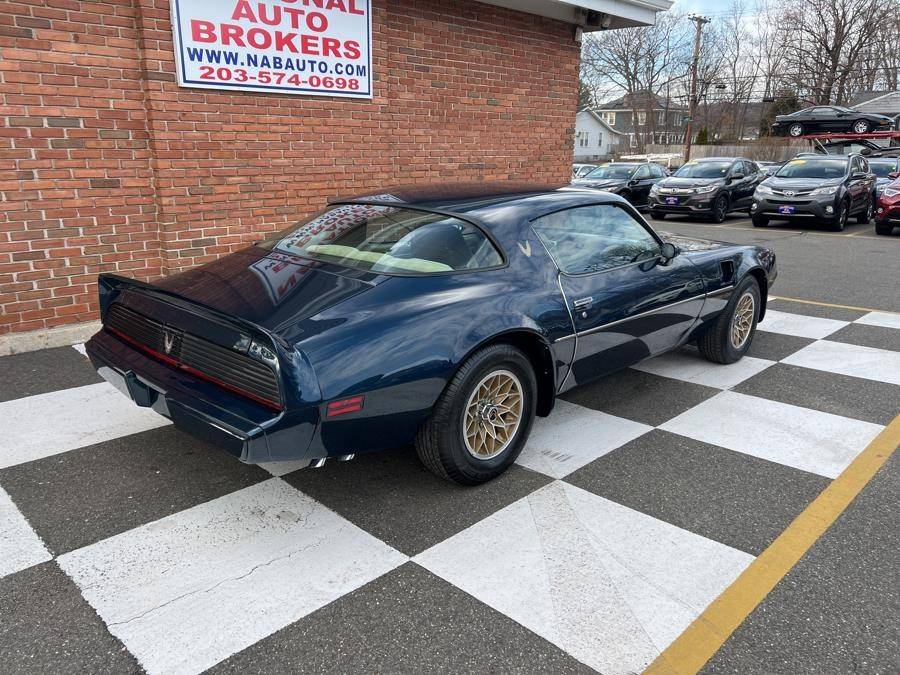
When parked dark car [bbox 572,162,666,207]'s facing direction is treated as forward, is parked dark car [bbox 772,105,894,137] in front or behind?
behind

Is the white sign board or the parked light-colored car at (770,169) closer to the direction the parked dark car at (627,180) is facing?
the white sign board

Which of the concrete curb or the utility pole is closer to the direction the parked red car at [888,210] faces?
the concrete curb

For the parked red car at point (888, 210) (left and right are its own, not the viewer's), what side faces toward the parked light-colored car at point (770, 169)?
right

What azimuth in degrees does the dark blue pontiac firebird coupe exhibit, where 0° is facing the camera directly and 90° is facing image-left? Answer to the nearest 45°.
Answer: approximately 225°

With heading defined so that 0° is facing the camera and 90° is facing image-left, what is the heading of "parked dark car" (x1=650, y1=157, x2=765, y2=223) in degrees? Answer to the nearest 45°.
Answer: approximately 45°

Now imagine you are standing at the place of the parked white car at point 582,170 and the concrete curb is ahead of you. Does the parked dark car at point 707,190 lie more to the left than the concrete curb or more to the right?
left

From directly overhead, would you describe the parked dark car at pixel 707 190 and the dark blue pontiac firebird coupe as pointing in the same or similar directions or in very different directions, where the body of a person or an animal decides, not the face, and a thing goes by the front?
very different directions

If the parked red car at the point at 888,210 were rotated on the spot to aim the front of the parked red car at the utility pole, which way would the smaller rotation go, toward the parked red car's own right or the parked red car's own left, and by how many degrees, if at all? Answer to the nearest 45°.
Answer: approximately 135° to the parked red car's own right

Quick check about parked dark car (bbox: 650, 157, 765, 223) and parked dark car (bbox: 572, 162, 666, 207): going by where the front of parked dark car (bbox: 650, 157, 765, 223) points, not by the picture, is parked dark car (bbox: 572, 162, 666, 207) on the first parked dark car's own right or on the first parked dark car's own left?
on the first parked dark car's own right

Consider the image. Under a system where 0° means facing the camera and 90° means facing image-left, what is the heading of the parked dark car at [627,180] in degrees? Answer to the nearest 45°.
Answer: approximately 45°
